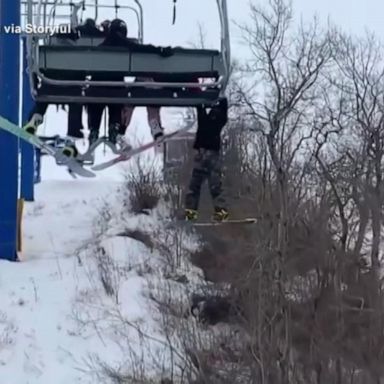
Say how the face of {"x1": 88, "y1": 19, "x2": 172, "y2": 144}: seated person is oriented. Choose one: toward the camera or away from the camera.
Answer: away from the camera

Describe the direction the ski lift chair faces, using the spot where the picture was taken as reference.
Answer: facing away from the viewer

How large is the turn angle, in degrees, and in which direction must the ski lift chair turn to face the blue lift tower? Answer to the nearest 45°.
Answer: approximately 45° to its left

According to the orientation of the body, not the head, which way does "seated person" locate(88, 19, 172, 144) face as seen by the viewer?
away from the camera
